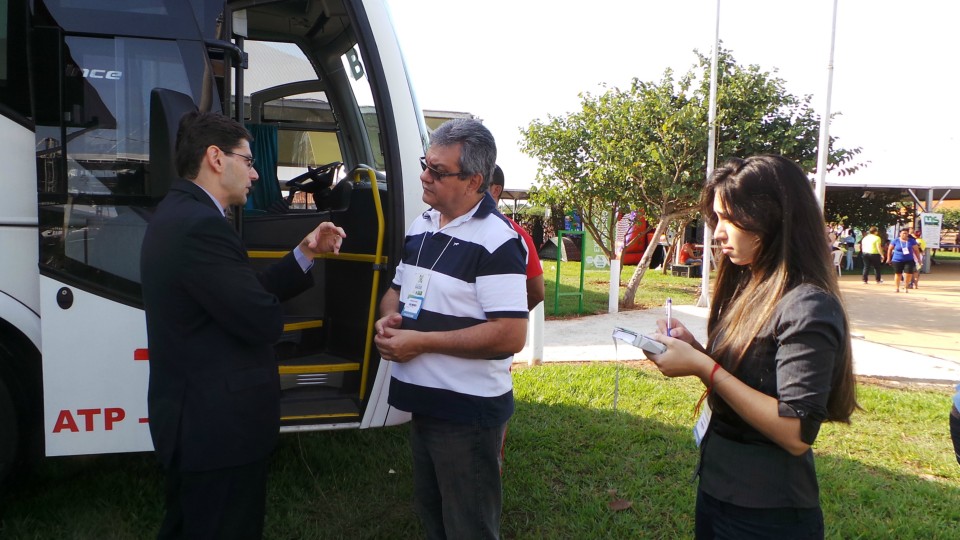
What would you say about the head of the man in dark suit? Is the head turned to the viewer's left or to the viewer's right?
to the viewer's right

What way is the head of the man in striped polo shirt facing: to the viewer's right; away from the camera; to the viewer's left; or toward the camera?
to the viewer's left

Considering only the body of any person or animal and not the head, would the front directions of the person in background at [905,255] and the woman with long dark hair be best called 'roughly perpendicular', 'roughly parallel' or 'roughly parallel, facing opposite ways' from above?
roughly perpendicular

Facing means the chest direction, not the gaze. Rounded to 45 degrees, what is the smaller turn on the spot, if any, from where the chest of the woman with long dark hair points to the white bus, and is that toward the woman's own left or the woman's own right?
0° — they already face it

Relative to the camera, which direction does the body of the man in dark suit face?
to the viewer's right

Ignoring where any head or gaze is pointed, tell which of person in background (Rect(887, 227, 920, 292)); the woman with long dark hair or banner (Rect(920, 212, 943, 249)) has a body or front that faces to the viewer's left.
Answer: the woman with long dark hair

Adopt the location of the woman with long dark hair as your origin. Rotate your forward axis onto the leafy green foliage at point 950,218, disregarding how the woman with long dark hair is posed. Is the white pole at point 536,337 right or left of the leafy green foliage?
left

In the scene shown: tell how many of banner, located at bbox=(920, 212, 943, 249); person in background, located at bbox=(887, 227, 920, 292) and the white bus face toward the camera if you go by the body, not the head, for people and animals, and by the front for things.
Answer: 2

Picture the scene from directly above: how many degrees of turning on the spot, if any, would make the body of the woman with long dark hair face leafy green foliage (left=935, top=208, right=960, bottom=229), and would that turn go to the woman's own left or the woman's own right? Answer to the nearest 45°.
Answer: approximately 90° to the woman's own right

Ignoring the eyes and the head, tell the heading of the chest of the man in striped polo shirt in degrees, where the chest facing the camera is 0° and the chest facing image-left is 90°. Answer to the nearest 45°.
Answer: approximately 45°

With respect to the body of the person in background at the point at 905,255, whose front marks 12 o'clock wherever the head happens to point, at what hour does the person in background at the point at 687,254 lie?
the person in background at the point at 687,254 is roughly at 3 o'clock from the person in background at the point at 905,255.
